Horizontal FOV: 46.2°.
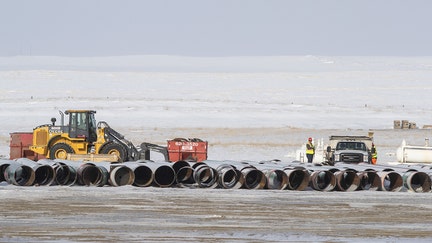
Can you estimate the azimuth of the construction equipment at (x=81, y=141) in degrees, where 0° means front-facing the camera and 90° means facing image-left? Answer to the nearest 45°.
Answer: approximately 270°

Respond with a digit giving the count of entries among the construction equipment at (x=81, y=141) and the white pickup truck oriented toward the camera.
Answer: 1

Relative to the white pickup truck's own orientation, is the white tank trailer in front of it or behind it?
behind

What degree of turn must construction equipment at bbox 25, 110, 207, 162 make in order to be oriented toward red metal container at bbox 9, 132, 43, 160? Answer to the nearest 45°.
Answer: approximately 135° to its left

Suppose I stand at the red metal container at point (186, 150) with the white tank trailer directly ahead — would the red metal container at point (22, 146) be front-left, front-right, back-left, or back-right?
back-left

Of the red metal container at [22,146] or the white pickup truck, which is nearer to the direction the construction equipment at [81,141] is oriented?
the white pickup truck

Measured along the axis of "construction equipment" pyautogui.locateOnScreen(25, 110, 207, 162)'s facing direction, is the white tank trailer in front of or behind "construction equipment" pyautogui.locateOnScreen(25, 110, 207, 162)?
in front

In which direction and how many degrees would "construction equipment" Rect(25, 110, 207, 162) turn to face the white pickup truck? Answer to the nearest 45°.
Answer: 0° — it already faces it

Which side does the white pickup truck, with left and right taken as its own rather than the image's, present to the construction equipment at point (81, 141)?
right

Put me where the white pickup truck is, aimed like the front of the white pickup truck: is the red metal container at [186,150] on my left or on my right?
on my right
